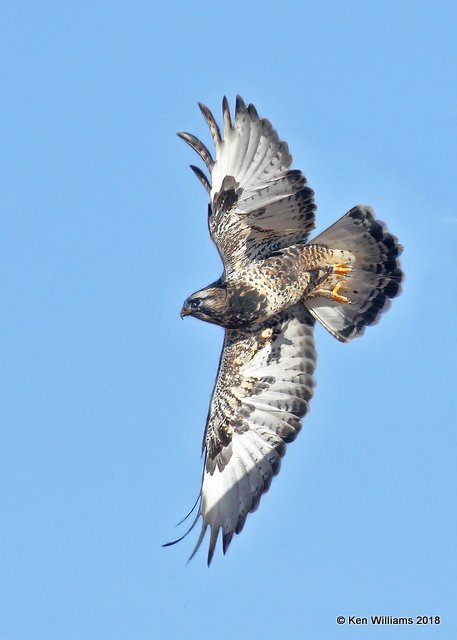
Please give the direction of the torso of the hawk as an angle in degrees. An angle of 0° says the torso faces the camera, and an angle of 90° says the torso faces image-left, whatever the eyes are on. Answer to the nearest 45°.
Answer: approximately 90°
